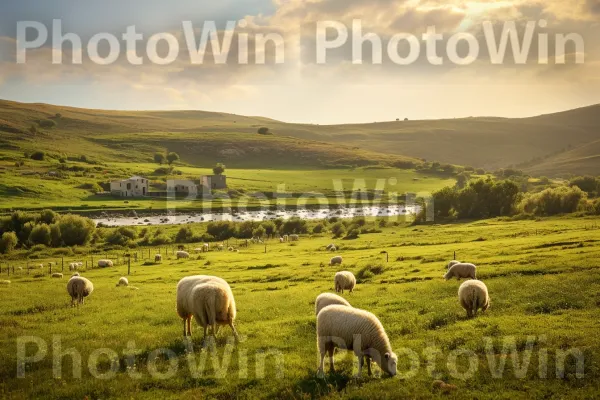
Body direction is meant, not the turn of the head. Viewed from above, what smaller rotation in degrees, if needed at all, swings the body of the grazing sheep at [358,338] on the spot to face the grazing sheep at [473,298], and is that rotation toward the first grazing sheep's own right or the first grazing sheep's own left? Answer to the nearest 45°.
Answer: approximately 45° to the first grazing sheep's own left

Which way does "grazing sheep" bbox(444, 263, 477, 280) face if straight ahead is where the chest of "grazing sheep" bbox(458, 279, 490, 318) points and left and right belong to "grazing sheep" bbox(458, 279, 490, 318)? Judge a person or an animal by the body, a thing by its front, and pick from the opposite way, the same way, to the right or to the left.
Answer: to the left

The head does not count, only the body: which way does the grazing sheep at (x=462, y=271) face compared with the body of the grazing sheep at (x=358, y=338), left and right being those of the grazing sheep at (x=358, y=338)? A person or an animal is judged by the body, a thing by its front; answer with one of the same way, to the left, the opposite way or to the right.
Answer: the opposite way

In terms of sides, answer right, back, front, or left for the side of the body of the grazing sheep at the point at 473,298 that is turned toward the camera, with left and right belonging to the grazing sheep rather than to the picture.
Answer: back

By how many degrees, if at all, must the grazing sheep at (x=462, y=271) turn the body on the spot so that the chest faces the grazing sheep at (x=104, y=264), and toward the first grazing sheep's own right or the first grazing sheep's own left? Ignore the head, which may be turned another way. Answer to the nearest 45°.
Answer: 0° — it already faces it

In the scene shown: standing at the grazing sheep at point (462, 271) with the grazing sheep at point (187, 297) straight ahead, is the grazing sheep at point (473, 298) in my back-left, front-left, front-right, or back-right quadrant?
front-left

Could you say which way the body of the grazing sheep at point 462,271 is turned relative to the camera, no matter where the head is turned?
to the viewer's left

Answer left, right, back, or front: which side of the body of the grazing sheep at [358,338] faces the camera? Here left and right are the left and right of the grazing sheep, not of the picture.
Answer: right

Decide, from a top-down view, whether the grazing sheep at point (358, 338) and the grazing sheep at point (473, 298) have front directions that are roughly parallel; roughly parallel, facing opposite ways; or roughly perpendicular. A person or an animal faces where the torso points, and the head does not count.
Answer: roughly perpendicular
